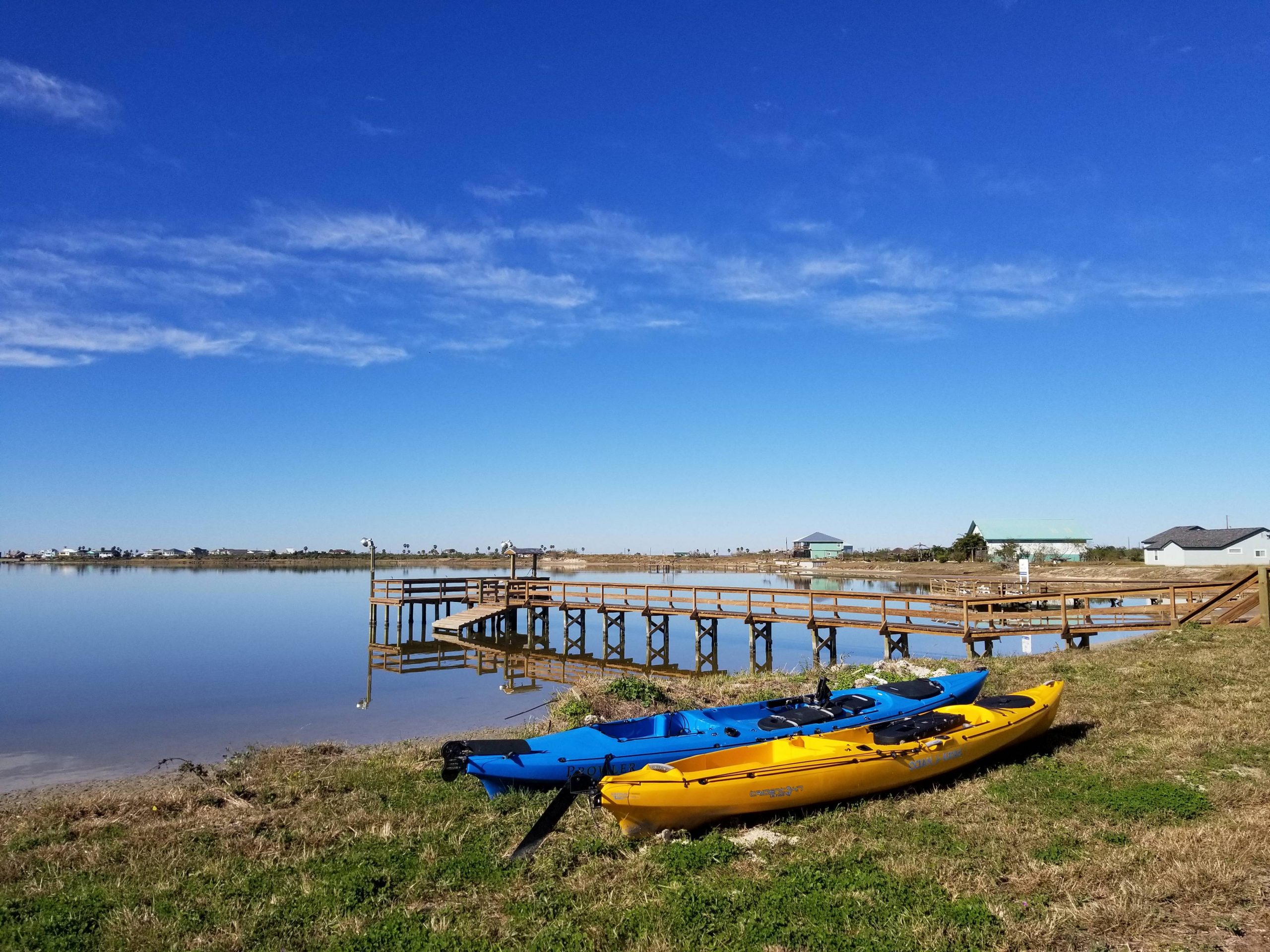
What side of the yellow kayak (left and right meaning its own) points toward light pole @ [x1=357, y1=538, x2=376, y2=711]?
left

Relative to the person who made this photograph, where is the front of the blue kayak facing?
facing away from the viewer and to the right of the viewer

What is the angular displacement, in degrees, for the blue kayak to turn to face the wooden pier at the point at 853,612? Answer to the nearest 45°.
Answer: approximately 45° to its left

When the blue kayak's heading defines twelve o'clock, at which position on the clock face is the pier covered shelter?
The pier covered shelter is roughly at 10 o'clock from the blue kayak.

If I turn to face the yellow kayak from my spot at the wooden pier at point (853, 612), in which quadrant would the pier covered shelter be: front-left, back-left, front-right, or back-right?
back-right

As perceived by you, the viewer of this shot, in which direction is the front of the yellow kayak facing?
facing away from the viewer and to the right of the viewer

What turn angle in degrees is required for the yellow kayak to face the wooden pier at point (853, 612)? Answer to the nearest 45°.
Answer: approximately 45° to its left

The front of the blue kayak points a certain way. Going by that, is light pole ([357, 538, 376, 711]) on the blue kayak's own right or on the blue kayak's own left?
on the blue kayak's own left
